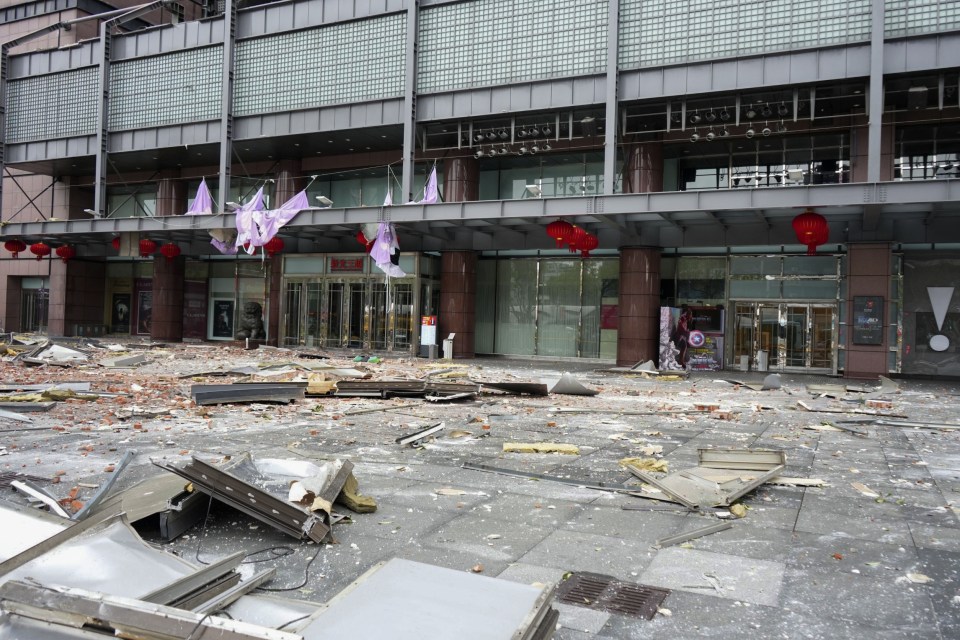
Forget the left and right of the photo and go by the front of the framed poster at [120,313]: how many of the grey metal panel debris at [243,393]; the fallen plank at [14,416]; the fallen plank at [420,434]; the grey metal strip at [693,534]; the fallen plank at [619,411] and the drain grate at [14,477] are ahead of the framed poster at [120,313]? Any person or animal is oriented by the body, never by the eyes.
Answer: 6

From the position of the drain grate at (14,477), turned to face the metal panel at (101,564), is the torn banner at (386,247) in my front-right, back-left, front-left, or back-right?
back-left

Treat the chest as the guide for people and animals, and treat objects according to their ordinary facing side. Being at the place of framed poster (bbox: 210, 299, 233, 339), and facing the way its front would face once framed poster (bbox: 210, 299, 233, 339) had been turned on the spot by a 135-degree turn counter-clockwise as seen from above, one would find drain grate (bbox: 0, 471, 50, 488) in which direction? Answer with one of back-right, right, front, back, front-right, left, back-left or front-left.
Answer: back-right

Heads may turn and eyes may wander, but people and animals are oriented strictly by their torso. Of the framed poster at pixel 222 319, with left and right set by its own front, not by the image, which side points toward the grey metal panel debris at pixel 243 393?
front

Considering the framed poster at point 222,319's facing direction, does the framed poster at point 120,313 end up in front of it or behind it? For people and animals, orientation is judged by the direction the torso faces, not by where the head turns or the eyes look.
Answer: behind

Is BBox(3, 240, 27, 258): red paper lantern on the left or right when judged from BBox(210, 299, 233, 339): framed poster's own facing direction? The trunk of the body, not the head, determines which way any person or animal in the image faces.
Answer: on its right

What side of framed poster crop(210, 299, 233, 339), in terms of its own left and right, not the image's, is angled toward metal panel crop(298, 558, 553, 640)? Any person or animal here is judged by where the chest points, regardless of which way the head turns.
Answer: front

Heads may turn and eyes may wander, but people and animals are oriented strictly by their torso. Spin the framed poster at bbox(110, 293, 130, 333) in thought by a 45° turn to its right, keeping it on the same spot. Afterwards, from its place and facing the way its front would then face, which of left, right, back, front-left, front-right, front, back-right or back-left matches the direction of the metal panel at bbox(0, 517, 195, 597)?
front-left

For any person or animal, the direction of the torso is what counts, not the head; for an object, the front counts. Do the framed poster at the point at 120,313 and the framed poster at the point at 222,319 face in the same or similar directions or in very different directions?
same or similar directions

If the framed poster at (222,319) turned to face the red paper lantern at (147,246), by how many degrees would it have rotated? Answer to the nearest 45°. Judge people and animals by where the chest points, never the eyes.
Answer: approximately 45° to its right

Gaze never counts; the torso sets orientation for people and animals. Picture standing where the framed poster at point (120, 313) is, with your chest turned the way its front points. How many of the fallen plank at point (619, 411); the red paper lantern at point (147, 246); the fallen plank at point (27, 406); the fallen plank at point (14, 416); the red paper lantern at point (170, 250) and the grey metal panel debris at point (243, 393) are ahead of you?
6

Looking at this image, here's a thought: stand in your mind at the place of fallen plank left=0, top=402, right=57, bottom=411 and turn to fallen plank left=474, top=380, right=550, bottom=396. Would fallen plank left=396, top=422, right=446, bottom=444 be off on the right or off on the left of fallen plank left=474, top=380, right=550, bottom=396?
right

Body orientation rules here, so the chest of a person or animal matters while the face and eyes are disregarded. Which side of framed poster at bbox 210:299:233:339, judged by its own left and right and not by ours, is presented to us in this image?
front
